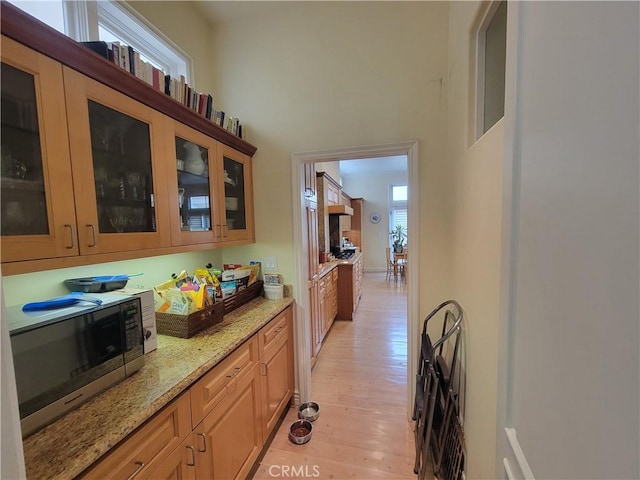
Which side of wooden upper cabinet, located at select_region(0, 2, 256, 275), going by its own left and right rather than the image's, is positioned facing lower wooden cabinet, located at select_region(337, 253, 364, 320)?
left

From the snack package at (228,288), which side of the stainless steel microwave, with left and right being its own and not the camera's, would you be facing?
left

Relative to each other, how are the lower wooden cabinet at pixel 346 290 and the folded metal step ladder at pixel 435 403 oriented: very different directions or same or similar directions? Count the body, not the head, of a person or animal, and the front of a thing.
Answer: very different directions

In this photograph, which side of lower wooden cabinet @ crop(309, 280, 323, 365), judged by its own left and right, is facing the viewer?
right

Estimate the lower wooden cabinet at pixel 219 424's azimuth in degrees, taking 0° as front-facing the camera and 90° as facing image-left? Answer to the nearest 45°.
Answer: approximately 315°

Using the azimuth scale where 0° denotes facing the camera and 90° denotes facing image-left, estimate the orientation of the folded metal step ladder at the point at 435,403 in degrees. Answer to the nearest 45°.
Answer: approximately 90°
